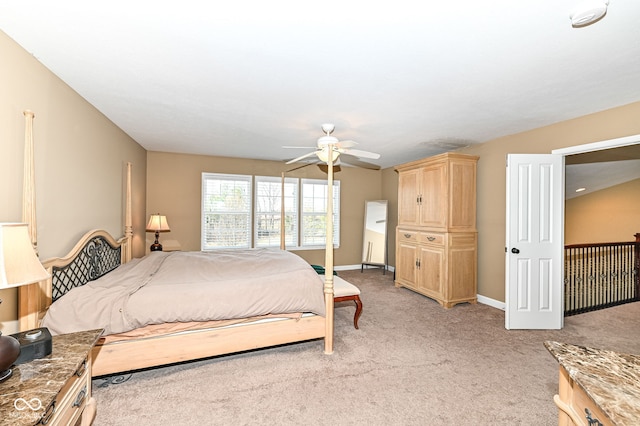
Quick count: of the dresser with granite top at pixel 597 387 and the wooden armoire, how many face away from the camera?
0

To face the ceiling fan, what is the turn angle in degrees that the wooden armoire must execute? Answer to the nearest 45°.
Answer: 0° — it already faces it

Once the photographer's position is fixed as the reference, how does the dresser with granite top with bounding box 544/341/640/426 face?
facing the viewer and to the left of the viewer

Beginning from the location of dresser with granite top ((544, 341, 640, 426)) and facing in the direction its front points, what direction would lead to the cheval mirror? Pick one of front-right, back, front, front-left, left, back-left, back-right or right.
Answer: right

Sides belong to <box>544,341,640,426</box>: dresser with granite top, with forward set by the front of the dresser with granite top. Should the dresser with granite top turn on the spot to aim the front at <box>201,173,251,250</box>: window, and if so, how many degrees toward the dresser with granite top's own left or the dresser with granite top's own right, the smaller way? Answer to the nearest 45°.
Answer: approximately 45° to the dresser with granite top's own right

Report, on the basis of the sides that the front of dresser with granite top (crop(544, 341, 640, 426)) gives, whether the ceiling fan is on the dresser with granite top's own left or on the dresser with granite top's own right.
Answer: on the dresser with granite top's own right

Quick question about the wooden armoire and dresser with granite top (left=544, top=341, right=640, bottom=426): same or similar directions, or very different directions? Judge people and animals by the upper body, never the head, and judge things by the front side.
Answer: same or similar directions

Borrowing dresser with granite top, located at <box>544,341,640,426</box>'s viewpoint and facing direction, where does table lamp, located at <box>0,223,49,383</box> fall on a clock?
The table lamp is roughly at 12 o'clock from the dresser with granite top.

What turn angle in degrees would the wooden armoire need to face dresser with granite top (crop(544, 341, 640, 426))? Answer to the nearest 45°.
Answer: approximately 45° to its left

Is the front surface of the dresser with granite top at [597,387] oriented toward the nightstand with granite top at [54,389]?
yes

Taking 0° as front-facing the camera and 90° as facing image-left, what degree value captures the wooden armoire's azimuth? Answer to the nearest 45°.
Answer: approximately 45°

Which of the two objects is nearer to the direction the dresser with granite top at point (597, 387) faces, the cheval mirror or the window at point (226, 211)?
the window

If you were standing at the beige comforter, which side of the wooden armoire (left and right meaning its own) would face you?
front

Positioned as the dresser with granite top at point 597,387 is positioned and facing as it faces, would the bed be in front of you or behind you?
in front

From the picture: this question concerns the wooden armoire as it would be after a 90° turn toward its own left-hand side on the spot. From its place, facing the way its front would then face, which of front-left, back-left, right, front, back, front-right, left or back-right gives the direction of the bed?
right
